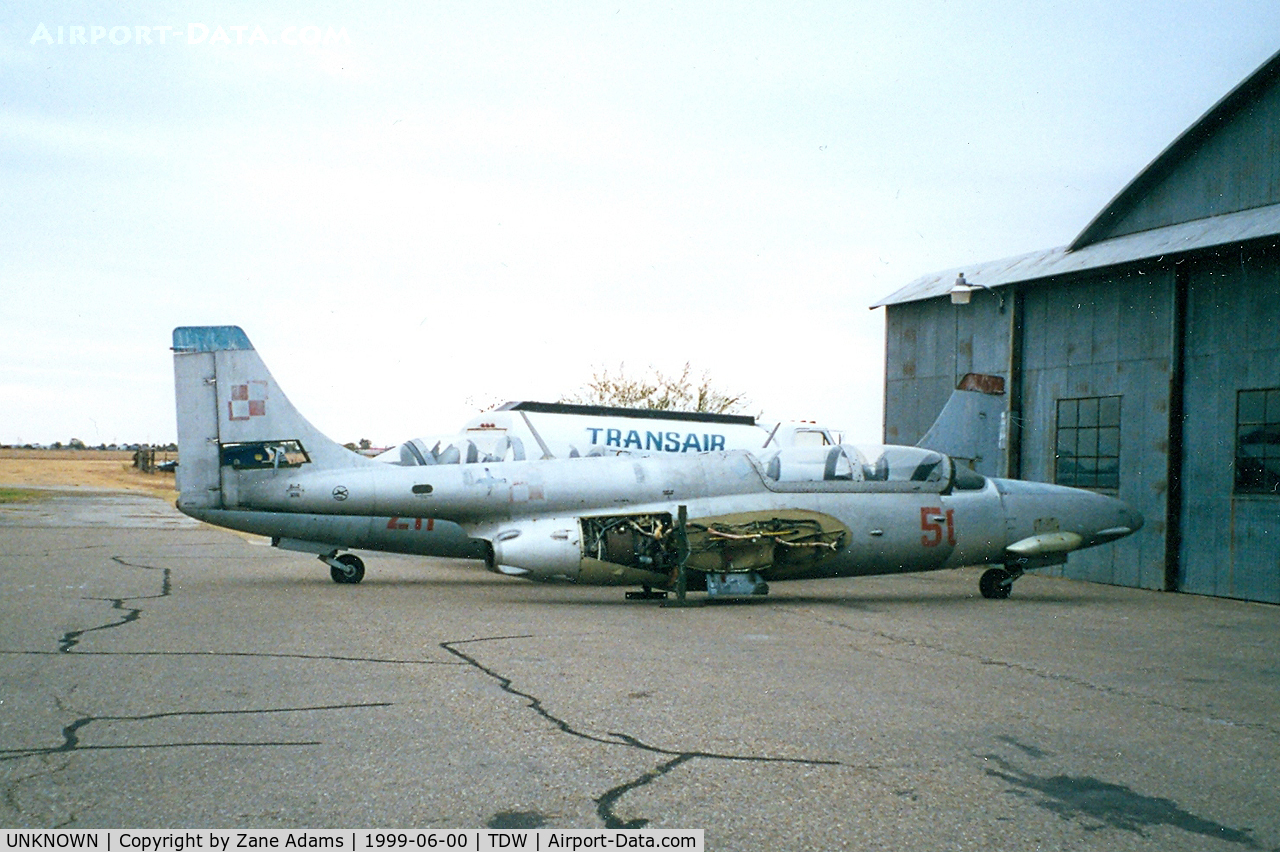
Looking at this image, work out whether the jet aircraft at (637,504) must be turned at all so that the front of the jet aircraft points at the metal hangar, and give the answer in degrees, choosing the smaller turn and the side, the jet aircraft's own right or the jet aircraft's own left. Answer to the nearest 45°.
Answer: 0° — it already faces it

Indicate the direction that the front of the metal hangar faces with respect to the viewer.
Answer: facing the viewer and to the left of the viewer

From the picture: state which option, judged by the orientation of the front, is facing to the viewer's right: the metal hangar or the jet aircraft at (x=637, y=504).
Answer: the jet aircraft

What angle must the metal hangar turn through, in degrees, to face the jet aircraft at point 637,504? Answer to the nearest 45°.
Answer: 0° — it already faces it

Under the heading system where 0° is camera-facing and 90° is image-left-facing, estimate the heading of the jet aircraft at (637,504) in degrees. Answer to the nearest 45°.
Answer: approximately 270°

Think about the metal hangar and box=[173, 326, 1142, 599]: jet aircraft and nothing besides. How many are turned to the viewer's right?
1

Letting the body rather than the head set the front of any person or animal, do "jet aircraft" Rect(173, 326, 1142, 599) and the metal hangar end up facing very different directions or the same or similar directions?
very different directions
